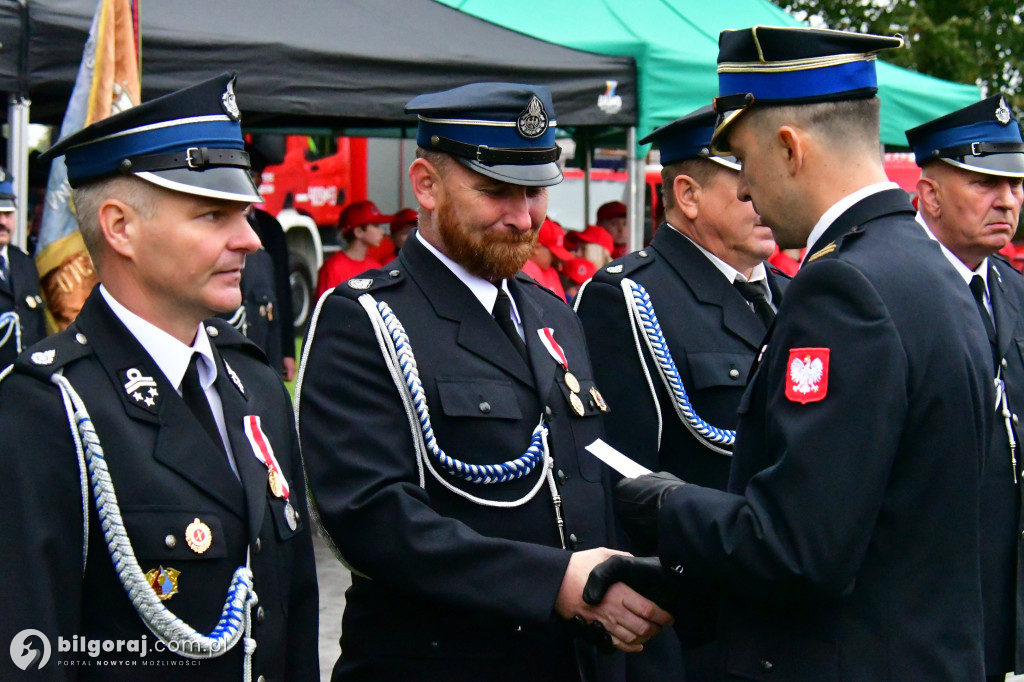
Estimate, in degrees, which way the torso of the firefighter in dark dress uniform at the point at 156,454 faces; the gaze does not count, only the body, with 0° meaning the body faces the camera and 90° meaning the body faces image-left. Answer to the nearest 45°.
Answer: approximately 315°

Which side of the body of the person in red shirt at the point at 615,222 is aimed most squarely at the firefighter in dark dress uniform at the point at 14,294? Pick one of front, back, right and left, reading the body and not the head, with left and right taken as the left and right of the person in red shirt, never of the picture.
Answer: right

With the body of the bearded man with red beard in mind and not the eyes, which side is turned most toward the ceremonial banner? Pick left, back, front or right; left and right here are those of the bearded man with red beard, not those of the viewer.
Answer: back

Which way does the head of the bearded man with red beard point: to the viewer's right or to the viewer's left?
to the viewer's right

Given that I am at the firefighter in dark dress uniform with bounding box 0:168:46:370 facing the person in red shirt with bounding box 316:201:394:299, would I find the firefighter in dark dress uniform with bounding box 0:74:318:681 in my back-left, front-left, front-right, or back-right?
back-right

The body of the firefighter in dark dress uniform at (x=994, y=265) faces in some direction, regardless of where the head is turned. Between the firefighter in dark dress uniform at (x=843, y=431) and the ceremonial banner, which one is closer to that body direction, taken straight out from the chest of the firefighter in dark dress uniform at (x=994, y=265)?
the firefighter in dark dress uniform

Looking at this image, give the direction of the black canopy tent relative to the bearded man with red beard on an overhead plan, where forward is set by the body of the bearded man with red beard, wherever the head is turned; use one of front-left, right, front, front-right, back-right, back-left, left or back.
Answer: back-left

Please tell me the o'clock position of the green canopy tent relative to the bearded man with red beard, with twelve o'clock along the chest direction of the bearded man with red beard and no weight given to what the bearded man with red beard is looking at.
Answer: The green canopy tent is roughly at 8 o'clock from the bearded man with red beard.

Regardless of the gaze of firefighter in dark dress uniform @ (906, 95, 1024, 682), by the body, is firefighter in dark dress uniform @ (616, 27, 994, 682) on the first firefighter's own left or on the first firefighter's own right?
on the first firefighter's own right
